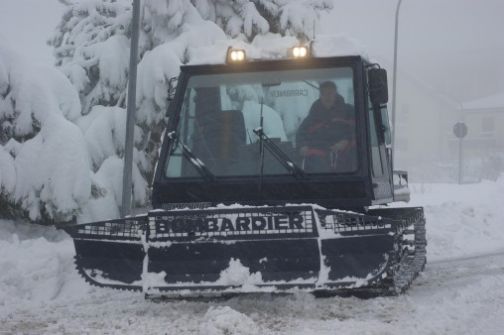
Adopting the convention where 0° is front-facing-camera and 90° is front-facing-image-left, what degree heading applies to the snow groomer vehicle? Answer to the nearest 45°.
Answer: approximately 0°

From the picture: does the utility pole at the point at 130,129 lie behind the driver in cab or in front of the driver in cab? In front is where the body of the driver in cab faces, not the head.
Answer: behind

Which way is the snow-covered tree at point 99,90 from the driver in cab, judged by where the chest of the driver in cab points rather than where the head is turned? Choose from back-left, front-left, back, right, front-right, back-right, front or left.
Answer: back-right

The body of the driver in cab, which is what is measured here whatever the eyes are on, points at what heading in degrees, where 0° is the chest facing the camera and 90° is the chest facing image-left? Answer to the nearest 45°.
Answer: approximately 0°

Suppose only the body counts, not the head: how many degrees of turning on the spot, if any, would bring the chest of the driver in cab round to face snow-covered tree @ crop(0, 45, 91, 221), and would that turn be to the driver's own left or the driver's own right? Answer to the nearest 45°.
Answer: approximately 135° to the driver's own right

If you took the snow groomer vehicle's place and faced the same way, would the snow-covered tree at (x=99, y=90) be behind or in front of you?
behind

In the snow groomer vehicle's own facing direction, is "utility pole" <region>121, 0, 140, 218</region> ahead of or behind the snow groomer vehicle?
behind
